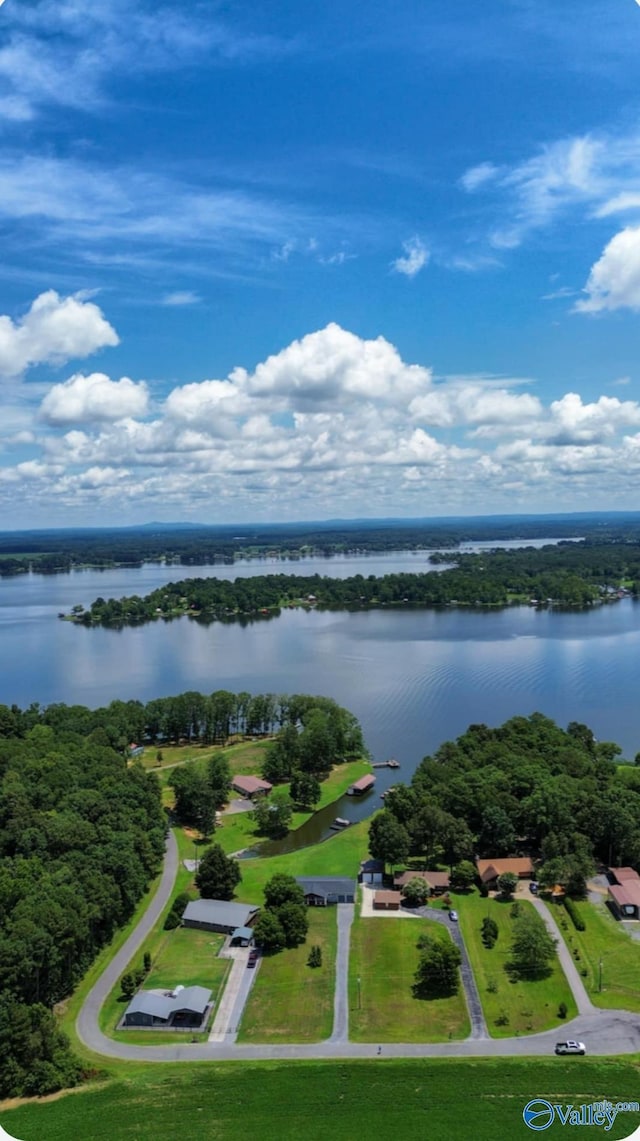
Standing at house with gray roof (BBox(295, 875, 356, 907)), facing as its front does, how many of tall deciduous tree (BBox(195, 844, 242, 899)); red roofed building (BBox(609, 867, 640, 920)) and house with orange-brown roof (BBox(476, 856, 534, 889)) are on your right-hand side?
1

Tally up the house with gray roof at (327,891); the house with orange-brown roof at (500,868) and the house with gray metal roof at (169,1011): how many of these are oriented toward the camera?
3

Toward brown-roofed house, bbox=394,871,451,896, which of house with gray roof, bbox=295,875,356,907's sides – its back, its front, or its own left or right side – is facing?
left

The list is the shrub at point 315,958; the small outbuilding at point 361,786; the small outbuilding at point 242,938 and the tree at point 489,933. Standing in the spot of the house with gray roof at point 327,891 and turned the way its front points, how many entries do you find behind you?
1

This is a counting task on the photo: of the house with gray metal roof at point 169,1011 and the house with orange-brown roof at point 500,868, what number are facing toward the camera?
2

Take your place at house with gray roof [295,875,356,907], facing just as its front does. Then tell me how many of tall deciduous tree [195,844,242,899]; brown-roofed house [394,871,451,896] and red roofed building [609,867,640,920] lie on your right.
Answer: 1

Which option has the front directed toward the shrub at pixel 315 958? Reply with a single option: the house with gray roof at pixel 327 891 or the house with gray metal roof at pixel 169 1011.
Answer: the house with gray roof

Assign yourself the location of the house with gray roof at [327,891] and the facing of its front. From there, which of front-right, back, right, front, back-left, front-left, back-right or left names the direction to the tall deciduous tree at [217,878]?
right

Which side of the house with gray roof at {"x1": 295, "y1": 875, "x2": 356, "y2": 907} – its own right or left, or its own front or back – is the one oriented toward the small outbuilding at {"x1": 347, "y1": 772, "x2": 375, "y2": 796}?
back

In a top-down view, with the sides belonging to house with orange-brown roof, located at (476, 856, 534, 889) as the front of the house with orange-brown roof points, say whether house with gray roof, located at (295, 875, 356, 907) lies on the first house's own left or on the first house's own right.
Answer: on the first house's own right
